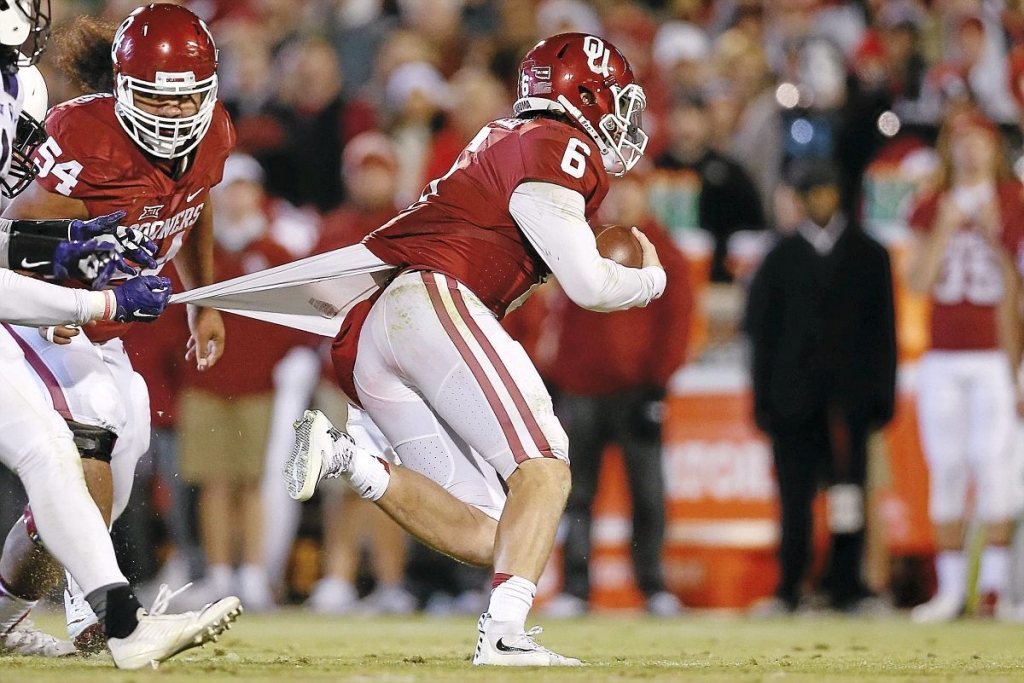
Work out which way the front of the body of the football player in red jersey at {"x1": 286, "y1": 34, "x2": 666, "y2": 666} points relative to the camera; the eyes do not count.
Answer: to the viewer's right

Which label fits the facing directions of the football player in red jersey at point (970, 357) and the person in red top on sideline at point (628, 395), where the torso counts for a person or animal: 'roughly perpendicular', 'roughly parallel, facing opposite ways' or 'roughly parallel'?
roughly parallel

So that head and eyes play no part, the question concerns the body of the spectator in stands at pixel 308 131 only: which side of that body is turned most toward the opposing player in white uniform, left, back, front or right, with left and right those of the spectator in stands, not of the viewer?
front

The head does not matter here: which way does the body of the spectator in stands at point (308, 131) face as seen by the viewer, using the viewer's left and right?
facing the viewer

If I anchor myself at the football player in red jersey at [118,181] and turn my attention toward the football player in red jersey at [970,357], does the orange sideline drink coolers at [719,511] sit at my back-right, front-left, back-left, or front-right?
front-left

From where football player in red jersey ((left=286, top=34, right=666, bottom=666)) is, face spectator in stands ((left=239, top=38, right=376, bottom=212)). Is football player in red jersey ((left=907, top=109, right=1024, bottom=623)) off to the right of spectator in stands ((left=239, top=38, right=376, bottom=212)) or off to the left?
right

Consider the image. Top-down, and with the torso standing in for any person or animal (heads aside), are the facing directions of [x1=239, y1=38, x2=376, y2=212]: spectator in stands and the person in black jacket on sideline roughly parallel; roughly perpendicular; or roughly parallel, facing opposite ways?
roughly parallel

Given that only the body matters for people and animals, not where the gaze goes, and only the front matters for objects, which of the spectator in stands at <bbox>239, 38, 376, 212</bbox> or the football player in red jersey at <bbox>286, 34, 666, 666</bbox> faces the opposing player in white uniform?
the spectator in stands

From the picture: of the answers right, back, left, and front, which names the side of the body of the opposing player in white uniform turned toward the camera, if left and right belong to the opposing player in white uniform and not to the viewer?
right

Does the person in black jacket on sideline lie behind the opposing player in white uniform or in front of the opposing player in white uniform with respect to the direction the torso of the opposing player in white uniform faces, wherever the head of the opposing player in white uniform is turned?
in front

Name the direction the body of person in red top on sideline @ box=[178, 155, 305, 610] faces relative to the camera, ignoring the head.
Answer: toward the camera

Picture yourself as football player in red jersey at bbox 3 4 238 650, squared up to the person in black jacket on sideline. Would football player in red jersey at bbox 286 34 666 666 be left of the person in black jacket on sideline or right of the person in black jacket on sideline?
right

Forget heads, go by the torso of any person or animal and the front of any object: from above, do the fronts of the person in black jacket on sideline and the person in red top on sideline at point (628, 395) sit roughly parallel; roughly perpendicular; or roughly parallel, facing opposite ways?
roughly parallel
